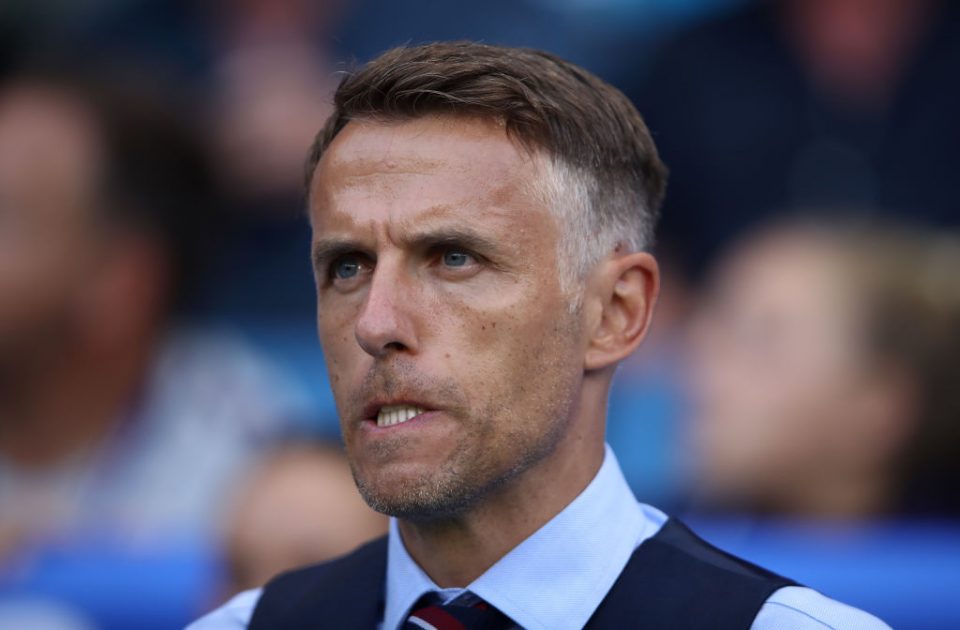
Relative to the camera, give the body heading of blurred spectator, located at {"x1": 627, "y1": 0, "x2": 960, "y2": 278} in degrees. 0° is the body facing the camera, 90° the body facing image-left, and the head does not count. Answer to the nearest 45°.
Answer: approximately 0°

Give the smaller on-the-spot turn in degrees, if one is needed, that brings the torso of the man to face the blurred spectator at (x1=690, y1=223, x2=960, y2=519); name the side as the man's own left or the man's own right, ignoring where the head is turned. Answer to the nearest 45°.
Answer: approximately 180°

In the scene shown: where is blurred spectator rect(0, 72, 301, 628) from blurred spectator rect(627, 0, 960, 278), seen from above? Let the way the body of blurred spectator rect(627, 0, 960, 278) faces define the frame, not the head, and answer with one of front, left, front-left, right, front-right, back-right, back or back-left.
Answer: right

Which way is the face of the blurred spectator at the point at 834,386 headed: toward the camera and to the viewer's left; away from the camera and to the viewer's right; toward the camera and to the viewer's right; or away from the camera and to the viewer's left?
toward the camera and to the viewer's left

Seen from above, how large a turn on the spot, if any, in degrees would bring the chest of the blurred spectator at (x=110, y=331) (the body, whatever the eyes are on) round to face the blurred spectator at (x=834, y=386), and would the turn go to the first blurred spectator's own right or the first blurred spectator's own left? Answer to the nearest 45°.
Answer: approximately 90° to the first blurred spectator's own left

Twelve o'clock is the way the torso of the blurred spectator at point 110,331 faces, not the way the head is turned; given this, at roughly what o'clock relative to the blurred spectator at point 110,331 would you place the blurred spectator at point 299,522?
the blurred spectator at point 299,522 is roughly at 10 o'clock from the blurred spectator at point 110,331.

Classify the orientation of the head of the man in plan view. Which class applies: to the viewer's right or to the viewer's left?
to the viewer's left

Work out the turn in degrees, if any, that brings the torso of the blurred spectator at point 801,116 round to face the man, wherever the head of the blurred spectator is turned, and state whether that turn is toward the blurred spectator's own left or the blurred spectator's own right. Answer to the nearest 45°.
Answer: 0° — they already face them

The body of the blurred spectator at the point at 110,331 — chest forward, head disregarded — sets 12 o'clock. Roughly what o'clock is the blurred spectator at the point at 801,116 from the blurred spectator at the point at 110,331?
the blurred spectator at the point at 801,116 is roughly at 8 o'clock from the blurred spectator at the point at 110,331.

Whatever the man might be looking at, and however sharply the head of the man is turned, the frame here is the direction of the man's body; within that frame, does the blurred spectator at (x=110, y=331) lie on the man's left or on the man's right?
on the man's right
